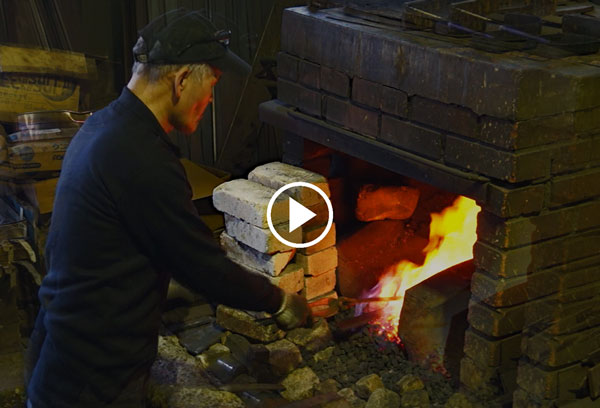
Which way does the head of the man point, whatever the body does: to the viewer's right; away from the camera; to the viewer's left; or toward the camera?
to the viewer's right

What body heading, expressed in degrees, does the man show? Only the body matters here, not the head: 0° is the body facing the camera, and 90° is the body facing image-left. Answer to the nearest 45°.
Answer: approximately 225°

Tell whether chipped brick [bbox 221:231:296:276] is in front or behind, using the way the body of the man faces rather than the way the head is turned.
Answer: in front

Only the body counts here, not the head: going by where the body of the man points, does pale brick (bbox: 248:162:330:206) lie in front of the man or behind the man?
in front

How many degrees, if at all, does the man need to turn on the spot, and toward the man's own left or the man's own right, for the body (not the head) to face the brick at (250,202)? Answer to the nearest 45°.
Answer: approximately 45° to the man's own left
